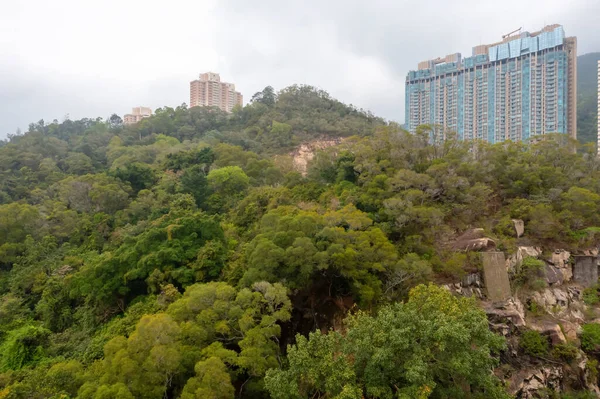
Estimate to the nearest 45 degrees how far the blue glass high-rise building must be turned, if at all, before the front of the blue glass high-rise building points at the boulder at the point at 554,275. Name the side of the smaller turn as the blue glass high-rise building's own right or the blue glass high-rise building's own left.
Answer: approximately 45° to the blue glass high-rise building's own left

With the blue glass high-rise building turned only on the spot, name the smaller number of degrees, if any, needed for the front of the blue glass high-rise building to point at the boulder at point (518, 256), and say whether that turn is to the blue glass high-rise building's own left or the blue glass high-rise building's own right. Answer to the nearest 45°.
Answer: approximately 45° to the blue glass high-rise building's own left

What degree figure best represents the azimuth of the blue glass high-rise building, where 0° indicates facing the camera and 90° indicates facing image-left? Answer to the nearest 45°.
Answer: approximately 45°

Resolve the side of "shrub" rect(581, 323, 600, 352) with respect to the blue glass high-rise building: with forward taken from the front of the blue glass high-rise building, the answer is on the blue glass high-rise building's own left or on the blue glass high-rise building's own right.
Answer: on the blue glass high-rise building's own left

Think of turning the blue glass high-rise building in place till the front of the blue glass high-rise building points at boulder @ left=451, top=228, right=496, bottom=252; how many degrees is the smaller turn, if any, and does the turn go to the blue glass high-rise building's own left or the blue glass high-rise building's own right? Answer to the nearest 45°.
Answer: approximately 45° to the blue glass high-rise building's own left

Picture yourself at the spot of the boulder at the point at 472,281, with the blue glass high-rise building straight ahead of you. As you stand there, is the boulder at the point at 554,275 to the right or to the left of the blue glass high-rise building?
right

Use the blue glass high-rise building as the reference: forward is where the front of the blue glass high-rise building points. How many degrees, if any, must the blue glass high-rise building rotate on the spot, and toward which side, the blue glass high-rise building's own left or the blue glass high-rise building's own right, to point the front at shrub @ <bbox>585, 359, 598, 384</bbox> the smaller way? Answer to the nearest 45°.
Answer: approximately 45° to the blue glass high-rise building's own left
